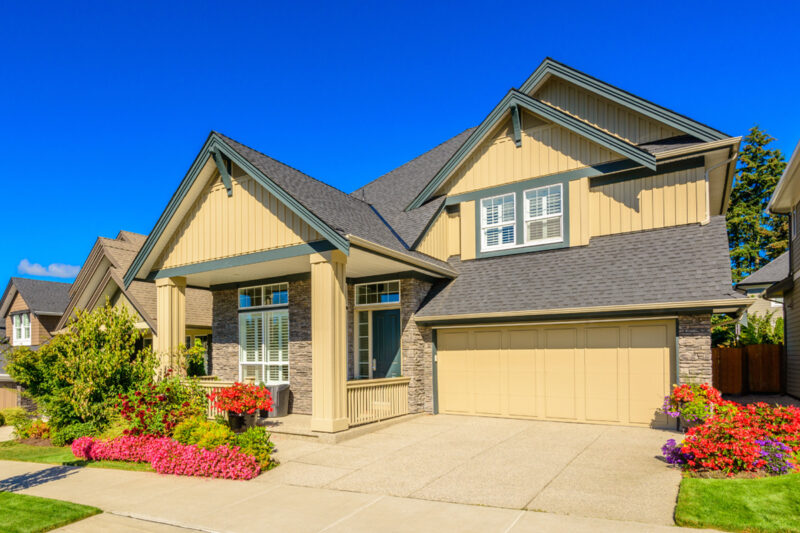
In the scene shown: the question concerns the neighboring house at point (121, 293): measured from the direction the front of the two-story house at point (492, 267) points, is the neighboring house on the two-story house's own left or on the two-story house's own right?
on the two-story house's own right

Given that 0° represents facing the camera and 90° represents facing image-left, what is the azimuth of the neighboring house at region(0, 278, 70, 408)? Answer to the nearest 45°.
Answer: approximately 45°

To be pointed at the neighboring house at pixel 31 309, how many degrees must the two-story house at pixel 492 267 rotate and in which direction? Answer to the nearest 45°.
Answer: approximately 90° to its right

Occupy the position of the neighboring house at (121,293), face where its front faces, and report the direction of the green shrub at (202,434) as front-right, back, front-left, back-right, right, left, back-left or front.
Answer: front-left

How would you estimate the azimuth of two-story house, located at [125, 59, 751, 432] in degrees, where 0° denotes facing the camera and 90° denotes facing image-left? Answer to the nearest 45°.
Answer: approximately 45°

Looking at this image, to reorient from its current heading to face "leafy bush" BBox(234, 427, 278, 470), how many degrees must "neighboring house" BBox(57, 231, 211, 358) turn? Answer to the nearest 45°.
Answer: approximately 45° to its left

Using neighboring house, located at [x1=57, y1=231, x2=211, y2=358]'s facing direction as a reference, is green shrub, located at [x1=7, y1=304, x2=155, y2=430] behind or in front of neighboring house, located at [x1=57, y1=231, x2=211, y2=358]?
in front

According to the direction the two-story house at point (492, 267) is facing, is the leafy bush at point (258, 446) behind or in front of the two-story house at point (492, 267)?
in front

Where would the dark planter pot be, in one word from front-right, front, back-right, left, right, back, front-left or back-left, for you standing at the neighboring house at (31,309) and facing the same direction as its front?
front-left

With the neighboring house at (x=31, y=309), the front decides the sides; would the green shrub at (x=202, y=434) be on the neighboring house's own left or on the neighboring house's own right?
on the neighboring house's own left
